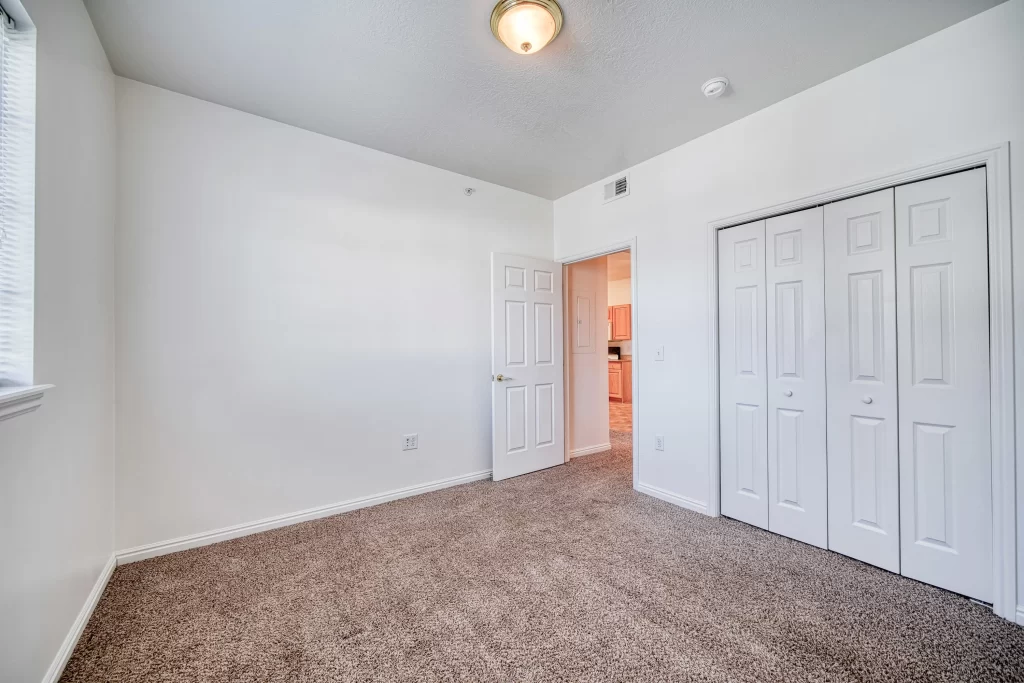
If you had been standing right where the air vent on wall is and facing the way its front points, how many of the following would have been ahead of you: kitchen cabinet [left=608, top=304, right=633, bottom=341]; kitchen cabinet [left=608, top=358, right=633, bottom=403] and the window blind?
1

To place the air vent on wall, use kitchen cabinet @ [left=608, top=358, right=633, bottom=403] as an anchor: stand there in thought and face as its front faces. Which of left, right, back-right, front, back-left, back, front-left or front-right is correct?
front-left

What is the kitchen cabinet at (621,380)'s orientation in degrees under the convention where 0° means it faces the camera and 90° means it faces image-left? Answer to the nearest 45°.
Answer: approximately 45°

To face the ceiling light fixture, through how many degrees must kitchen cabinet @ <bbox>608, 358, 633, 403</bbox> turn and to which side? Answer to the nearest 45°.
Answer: approximately 45° to its left

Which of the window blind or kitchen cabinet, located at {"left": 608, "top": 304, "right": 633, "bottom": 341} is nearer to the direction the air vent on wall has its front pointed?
the window blind

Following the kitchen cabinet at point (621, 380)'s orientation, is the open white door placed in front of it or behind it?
in front

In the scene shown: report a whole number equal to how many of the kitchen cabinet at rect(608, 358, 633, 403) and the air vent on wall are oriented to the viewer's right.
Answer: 0

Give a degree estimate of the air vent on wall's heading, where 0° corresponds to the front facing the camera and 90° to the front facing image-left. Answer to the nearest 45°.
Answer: approximately 45°
